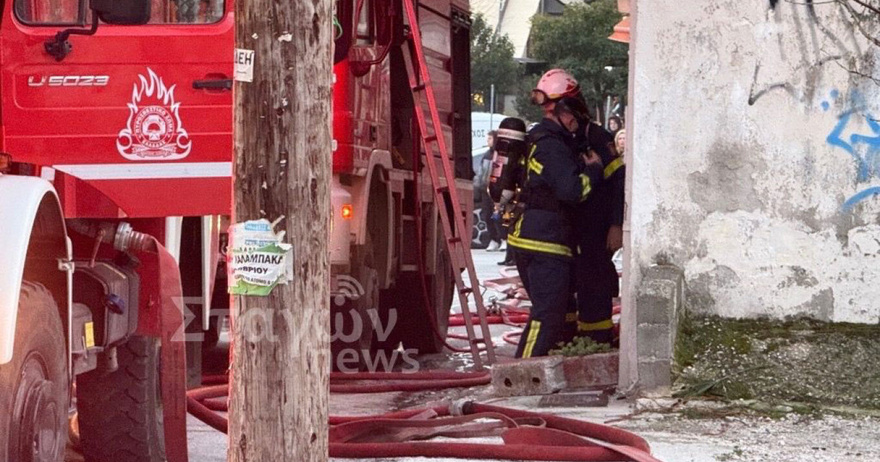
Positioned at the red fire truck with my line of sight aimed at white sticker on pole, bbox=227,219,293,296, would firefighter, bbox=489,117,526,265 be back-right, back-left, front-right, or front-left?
back-left

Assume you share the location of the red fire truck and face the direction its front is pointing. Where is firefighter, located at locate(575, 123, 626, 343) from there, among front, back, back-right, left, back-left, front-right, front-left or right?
back

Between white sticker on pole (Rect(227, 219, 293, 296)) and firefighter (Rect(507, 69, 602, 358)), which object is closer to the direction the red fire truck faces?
the white sticker on pole

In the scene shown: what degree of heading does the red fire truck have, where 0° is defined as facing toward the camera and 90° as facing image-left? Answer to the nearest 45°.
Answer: approximately 45°

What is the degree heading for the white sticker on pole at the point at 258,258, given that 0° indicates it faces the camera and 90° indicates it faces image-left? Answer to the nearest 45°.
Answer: approximately 0°

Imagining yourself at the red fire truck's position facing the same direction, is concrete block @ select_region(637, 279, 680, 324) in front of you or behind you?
behind

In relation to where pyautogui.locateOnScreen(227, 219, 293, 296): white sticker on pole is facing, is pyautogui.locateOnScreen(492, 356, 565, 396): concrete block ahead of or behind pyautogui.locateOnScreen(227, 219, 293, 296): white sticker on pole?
behind

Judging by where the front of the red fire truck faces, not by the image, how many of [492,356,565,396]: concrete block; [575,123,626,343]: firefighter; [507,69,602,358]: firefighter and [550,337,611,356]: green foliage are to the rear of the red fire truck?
4

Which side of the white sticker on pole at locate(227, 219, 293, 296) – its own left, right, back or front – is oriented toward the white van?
back

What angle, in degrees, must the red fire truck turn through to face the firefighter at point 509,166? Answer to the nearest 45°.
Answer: approximately 180°

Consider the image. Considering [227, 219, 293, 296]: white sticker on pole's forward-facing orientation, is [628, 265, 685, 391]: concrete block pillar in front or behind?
behind

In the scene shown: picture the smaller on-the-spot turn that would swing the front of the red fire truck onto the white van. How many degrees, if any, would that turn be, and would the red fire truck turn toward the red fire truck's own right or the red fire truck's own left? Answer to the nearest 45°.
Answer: approximately 135° to the red fire truck's own right

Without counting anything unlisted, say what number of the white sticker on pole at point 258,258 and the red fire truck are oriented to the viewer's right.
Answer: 0

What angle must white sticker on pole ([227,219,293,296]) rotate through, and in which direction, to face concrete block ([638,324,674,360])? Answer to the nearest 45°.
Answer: approximately 135° to its left
